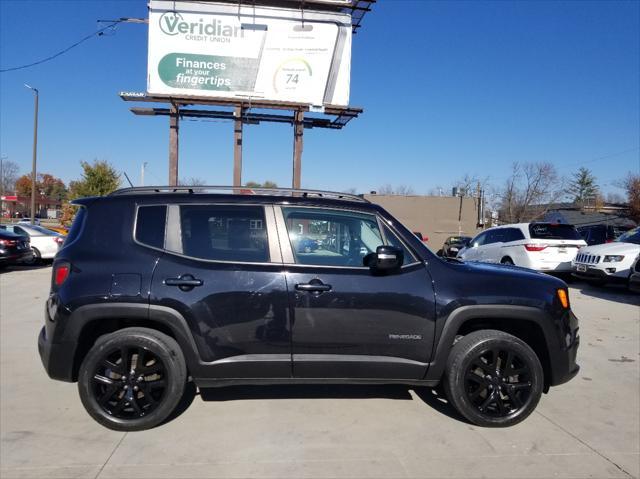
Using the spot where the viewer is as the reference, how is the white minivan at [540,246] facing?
facing away from the viewer and to the left of the viewer

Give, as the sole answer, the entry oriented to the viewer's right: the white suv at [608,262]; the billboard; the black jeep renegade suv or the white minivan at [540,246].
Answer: the black jeep renegade suv

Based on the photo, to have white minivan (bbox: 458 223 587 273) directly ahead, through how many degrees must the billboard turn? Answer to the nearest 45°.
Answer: approximately 45° to its left

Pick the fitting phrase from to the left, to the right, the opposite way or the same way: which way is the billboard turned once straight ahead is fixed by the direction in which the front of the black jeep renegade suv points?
to the right

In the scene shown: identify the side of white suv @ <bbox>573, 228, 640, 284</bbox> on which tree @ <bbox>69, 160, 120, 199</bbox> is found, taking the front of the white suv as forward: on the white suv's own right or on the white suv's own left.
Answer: on the white suv's own right

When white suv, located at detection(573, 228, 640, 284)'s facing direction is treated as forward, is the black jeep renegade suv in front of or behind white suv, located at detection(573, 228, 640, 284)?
in front

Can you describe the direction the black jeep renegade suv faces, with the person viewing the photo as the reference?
facing to the right of the viewer

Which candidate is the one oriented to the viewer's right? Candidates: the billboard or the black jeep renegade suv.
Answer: the black jeep renegade suv

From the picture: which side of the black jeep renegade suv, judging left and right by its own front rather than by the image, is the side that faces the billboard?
left

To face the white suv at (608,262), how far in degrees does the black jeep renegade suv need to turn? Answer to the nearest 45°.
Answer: approximately 45° to its left

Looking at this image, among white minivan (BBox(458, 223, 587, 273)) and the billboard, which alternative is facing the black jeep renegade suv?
the billboard
